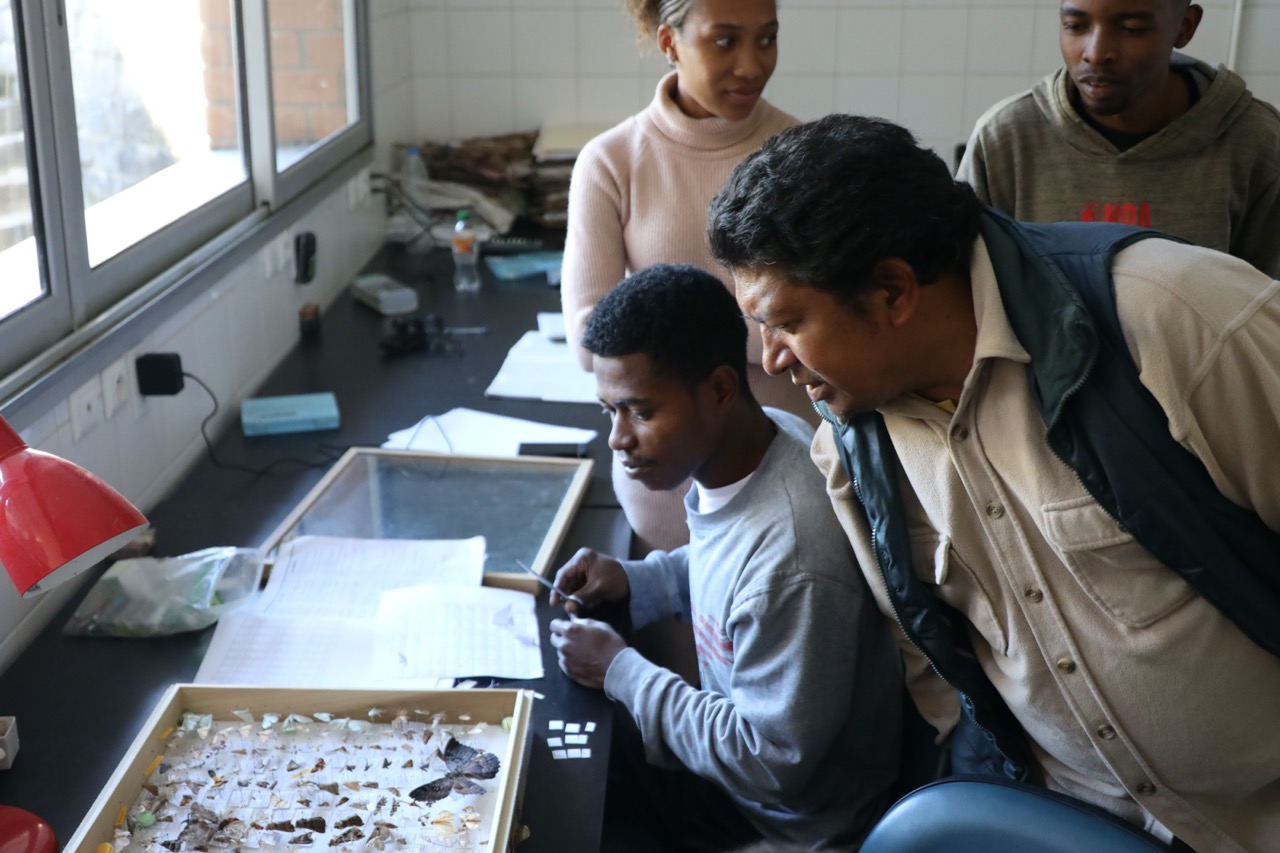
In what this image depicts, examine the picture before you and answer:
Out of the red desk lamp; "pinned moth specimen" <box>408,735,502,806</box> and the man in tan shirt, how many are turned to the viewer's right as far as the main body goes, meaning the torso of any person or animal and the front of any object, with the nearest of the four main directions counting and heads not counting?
1

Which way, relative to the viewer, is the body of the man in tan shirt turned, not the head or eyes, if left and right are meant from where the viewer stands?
facing the viewer and to the left of the viewer

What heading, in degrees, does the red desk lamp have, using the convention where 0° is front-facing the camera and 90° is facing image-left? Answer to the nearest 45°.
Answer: approximately 270°

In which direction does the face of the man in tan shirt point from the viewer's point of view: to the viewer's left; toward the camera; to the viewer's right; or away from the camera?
to the viewer's left

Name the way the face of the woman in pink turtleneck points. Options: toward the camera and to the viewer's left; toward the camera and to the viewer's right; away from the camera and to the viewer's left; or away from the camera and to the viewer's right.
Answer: toward the camera and to the viewer's right

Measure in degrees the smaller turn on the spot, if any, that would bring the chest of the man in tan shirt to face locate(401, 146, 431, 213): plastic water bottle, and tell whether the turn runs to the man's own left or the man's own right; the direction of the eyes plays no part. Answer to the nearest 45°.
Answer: approximately 90° to the man's own right

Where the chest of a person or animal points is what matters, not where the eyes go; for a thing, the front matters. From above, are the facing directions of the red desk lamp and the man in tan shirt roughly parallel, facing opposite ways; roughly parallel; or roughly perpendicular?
roughly parallel, facing opposite ways

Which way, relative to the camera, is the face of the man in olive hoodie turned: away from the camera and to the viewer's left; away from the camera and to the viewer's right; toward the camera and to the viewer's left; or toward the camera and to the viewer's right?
toward the camera and to the viewer's left
